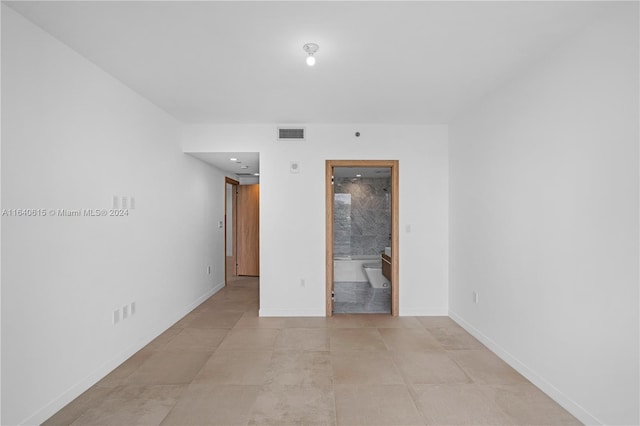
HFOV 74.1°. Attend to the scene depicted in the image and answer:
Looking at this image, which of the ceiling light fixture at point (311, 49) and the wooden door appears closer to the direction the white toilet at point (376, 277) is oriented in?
the wooden door

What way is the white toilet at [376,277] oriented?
to the viewer's left

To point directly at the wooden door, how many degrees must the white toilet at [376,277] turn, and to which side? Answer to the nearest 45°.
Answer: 0° — it already faces it

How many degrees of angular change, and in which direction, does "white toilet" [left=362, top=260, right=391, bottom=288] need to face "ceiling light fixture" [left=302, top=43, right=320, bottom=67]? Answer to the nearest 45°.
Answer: approximately 90° to its left
